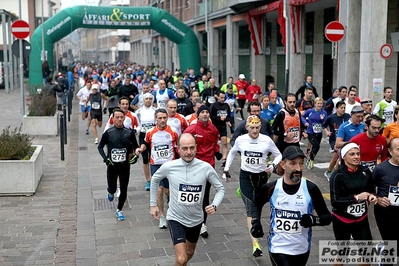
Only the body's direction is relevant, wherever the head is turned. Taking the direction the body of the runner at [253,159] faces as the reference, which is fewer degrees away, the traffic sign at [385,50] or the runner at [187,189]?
the runner

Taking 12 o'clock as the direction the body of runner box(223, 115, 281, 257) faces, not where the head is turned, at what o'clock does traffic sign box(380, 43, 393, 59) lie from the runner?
The traffic sign is roughly at 7 o'clock from the runner.

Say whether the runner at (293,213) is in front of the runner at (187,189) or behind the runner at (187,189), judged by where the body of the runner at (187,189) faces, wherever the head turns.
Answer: in front

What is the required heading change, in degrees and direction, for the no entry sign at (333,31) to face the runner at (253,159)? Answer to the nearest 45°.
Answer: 0° — it already faces them

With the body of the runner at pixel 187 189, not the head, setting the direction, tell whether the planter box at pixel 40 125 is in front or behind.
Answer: behind

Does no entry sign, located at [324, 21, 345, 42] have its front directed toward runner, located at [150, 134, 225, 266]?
yes

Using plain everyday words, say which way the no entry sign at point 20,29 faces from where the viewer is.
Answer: facing the viewer

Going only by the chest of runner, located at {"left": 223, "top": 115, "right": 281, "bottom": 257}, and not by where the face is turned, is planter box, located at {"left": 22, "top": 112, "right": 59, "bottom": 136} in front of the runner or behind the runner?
behind

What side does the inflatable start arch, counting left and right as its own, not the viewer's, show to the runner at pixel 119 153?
front

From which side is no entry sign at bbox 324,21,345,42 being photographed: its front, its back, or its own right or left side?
front

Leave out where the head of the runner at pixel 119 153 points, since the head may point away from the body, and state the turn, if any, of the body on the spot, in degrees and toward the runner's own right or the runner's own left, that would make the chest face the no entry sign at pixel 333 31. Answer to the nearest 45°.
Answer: approximately 135° to the runner's own left

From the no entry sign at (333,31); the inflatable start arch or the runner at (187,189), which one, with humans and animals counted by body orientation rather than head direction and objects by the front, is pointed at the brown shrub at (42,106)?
the inflatable start arch
